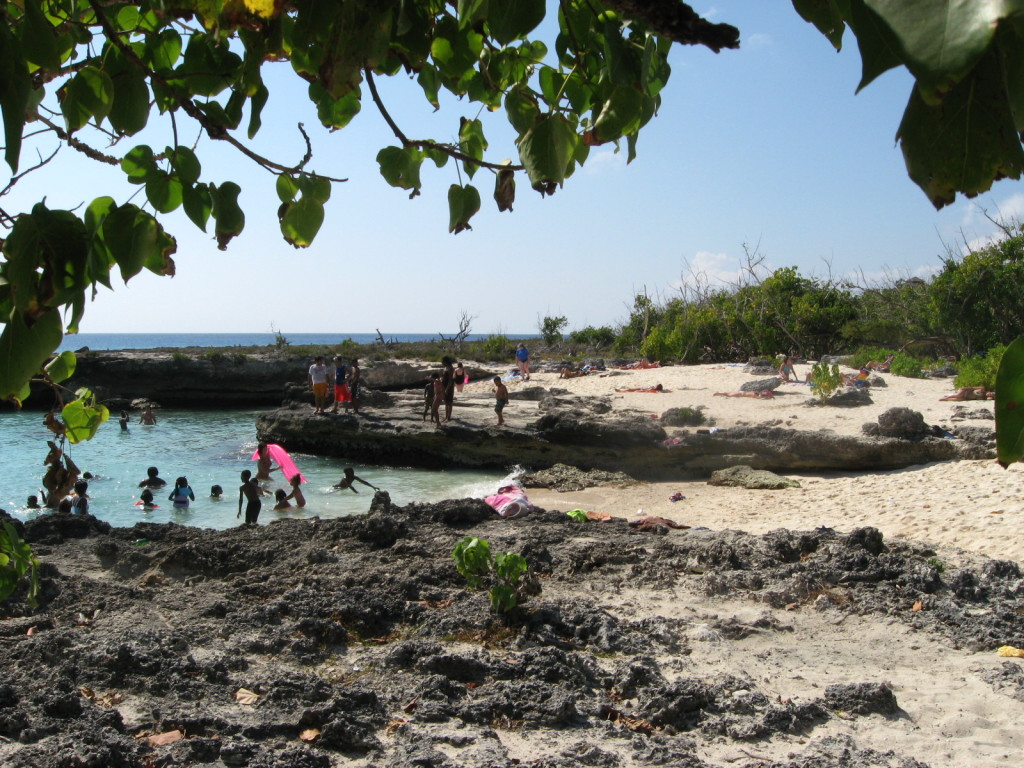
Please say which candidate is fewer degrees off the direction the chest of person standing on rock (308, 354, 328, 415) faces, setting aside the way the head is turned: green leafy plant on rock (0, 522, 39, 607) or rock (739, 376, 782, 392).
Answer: the green leafy plant on rock

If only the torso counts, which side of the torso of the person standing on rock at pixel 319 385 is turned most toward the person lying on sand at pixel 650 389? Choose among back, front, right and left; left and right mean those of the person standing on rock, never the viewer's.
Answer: left

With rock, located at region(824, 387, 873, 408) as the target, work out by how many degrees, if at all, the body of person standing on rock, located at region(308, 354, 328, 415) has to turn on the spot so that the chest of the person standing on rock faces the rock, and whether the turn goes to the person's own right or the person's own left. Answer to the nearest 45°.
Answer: approximately 45° to the person's own left

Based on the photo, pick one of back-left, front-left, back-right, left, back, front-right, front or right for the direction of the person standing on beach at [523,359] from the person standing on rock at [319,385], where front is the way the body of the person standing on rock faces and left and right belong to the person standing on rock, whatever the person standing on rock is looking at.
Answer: back-left

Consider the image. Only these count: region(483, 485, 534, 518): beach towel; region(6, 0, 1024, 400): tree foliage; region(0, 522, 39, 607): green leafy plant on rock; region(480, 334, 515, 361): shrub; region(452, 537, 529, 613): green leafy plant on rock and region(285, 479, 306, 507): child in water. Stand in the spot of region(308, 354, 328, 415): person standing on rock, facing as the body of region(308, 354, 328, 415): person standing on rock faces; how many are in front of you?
5

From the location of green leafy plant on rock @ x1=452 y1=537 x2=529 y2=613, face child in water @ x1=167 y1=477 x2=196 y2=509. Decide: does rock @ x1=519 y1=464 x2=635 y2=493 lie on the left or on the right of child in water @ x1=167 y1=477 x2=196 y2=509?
right

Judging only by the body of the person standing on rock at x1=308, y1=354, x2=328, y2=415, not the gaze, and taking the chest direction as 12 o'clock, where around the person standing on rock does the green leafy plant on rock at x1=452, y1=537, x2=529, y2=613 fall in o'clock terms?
The green leafy plant on rock is roughly at 12 o'clock from the person standing on rock.

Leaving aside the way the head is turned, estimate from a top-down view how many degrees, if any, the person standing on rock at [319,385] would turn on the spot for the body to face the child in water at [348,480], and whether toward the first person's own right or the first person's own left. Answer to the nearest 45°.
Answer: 0° — they already face them

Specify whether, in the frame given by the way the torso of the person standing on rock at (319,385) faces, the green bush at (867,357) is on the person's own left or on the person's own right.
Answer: on the person's own left

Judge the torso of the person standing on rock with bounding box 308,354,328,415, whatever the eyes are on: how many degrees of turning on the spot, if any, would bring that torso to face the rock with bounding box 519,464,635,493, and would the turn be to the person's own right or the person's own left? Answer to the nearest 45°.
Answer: approximately 45° to the person's own left

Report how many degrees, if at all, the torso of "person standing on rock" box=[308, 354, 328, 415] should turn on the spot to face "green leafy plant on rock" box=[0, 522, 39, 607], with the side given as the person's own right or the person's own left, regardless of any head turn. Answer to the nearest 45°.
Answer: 0° — they already face it
